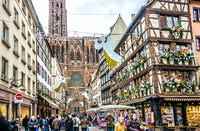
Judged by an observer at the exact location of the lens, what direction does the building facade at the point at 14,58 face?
facing the viewer and to the right of the viewer

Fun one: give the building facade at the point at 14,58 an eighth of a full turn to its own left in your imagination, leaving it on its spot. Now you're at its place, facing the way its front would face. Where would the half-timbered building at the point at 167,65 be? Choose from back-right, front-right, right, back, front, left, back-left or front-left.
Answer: front
